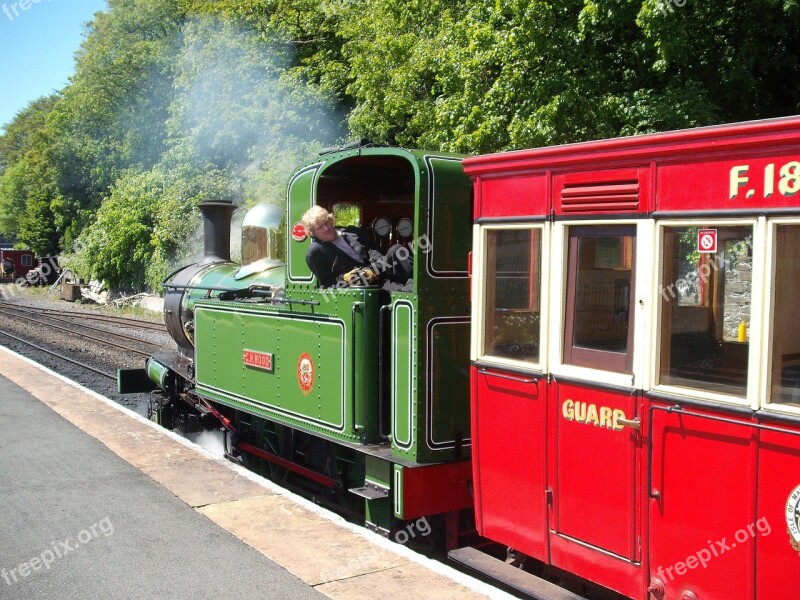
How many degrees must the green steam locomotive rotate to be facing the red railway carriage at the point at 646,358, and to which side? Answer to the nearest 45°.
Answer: approximately 180°

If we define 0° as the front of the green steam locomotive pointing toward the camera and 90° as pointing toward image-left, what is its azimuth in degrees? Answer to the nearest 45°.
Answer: approximately 135°
